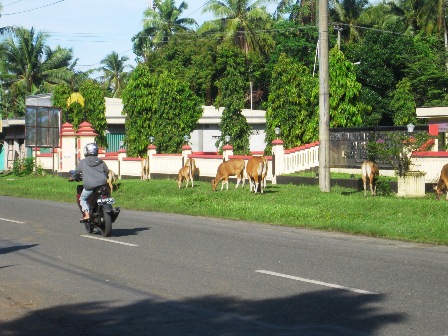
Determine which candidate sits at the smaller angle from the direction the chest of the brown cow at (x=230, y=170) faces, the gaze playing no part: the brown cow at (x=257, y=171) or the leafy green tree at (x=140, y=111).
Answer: the leafy green tree

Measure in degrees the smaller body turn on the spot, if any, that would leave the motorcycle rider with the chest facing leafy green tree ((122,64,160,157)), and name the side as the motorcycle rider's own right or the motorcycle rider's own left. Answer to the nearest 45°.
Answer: approximately 45° to the motorcycle rider's own right

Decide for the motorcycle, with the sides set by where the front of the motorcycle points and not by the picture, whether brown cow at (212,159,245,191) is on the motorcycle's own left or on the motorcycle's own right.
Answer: on the motorcycle's own right

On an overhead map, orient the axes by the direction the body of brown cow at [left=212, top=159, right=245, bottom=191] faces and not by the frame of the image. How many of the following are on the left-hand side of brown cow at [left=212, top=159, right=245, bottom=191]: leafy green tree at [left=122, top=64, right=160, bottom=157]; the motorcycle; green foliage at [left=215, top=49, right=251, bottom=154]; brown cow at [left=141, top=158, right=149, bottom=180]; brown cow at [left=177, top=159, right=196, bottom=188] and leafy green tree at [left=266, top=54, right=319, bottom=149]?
1

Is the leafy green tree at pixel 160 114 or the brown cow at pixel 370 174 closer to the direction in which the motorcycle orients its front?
the leafy green tree

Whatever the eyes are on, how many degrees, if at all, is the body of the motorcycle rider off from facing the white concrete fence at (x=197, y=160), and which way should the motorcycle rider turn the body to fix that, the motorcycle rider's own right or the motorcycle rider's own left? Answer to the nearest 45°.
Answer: approximately 45° to the motorcycle rider's own right

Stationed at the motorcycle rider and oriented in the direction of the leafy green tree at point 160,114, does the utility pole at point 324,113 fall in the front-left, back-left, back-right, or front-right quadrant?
front-right

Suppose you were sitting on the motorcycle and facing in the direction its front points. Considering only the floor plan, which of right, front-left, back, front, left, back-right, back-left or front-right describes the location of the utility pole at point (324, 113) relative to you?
right

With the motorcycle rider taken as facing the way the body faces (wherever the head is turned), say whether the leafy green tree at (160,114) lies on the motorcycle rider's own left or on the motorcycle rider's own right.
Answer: on the motorcycle rider's own right

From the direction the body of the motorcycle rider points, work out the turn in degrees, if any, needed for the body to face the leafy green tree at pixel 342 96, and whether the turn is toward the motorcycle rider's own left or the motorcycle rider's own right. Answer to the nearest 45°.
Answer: approximately 90° to the motorcycle rider's own right

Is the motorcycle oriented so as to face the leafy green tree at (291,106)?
no

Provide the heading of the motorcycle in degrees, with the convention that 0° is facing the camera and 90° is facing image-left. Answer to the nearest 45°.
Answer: approximately 135°

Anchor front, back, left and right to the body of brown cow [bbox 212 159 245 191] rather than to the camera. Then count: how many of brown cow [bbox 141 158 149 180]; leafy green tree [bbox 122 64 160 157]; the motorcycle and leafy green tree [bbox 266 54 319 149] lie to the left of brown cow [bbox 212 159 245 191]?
1

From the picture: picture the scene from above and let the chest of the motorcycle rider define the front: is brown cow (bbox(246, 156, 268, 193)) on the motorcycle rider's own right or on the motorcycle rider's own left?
on the motorcycle rider's own right

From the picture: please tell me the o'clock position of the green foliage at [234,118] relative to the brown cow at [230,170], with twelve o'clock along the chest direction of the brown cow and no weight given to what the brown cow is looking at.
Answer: The green foliage is roughly at 3 o'clock from the brown cow.

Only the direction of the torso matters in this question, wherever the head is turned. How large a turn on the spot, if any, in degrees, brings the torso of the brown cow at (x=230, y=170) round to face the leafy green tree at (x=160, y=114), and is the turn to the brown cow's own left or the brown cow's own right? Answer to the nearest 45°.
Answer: approximately 90° to the brown cow's own right

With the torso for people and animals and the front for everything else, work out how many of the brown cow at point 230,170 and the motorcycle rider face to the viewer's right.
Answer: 0

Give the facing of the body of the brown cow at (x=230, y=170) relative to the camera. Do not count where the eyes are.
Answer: to the viewer's left

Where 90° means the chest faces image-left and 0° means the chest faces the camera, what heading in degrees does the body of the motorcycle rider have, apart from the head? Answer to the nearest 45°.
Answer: approximately 135°
